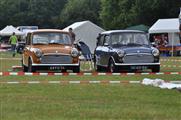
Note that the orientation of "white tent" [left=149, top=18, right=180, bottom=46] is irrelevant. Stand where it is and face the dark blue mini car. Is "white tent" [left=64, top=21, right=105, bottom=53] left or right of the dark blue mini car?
right

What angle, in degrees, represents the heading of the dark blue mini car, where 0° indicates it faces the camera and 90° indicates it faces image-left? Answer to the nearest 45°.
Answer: approximately 315°

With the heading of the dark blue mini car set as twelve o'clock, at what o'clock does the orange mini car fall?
The orange mini car is roughly at 4 o'clock from the dark blue mini car.

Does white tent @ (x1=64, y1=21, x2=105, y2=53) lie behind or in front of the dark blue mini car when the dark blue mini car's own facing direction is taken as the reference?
behind

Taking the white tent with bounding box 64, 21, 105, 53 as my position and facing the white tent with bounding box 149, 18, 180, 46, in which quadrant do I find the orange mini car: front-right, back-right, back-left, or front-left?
back-right

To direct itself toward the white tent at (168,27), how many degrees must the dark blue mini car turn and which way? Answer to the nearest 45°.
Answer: approximately 135° to its left
